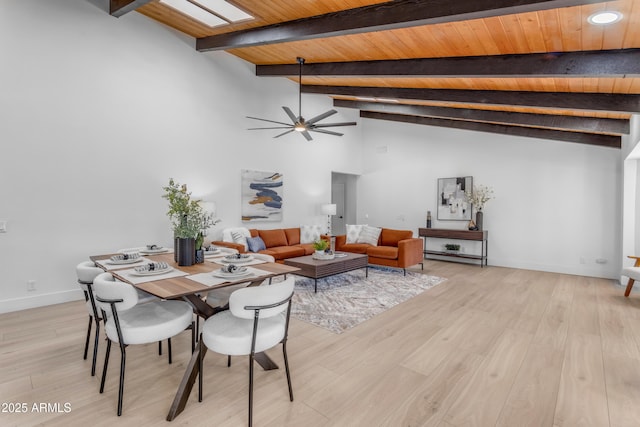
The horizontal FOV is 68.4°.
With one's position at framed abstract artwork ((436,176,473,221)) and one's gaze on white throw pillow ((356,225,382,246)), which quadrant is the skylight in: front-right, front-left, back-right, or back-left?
front-left

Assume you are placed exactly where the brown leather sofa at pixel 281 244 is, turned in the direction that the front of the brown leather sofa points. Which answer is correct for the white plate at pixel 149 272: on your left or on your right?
on your right

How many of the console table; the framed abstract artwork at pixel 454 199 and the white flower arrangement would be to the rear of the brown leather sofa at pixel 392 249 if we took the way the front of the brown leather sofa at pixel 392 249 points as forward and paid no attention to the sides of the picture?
3

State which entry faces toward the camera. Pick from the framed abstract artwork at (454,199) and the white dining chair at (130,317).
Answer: the framed abstract artwork

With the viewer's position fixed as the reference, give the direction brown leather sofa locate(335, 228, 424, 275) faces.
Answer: facing the viewer and to the left of the viewer

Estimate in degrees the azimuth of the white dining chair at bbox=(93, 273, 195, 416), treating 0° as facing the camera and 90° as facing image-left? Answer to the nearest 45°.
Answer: approximately 225°

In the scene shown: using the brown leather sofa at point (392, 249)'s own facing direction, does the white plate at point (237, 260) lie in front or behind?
in front

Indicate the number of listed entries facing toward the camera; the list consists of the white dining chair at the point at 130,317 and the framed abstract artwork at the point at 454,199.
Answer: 1

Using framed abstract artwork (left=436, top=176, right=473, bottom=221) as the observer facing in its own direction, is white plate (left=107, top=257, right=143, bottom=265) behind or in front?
in front

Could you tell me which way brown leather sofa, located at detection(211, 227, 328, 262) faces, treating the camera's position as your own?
facing the viewer and to the right of the viewer

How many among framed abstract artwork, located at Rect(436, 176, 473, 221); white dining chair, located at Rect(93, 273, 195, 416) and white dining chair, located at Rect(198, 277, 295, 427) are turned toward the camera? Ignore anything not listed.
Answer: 1

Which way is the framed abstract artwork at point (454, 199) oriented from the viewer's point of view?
toward the camera

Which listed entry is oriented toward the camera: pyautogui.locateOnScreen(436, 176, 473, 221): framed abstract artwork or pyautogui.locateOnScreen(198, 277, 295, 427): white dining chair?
the framed abstract artwork
